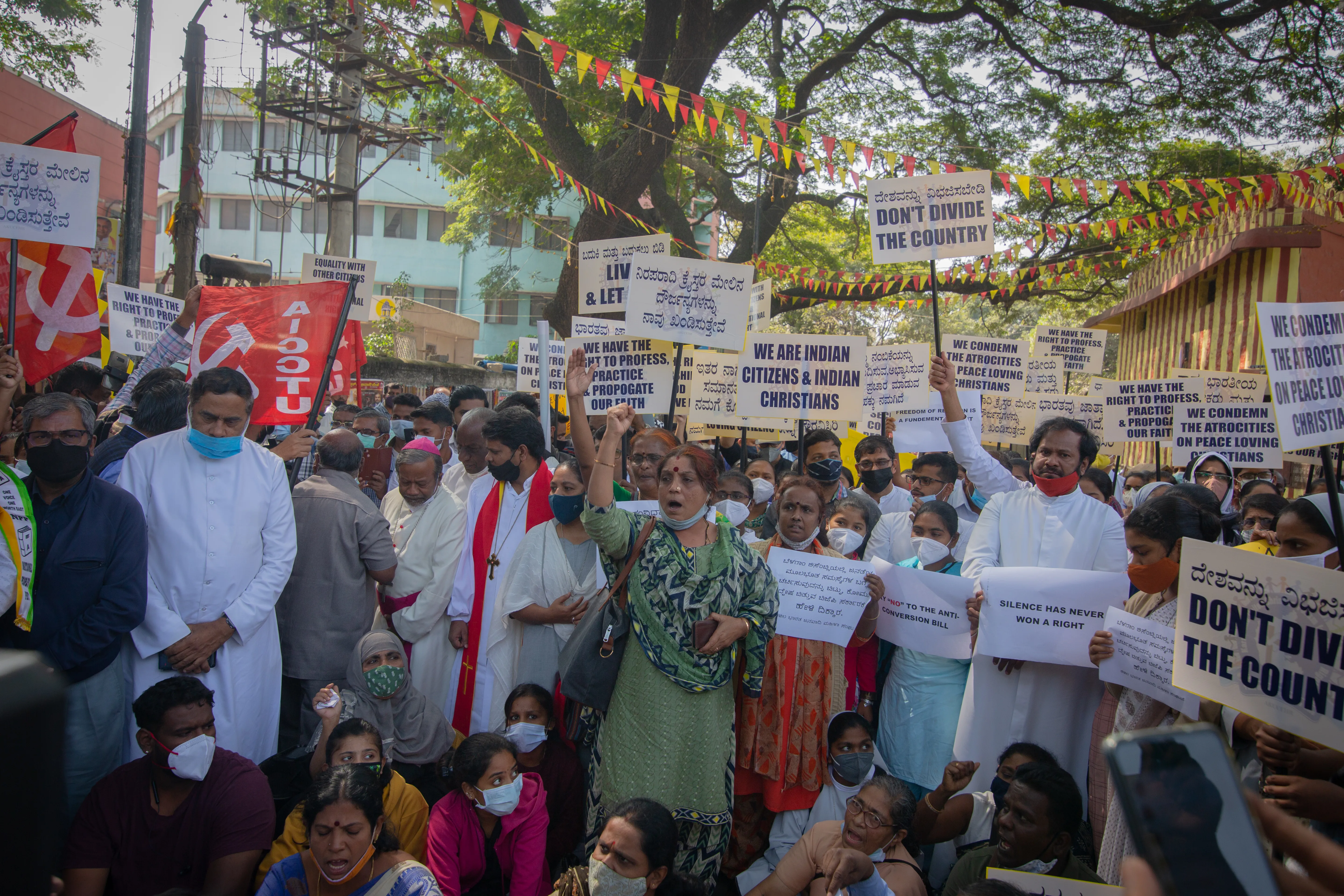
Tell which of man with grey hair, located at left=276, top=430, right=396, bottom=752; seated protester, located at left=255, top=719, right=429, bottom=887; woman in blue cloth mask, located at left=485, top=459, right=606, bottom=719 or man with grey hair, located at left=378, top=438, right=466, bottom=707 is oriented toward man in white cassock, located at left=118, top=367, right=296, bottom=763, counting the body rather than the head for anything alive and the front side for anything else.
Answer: man with grey hair, located at left=378, top=438, right=466, bottom=707

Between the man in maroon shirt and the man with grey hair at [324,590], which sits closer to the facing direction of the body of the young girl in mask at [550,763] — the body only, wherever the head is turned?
the man in maroon shirt

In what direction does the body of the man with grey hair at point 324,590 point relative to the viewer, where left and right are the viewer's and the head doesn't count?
facing away from the viewer and to the right of the viewer

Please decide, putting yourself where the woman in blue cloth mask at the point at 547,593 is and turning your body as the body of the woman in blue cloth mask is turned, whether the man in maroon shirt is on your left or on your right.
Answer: on your right

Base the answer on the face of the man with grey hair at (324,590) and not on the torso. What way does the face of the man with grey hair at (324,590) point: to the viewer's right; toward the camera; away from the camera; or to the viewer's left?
away from the camera

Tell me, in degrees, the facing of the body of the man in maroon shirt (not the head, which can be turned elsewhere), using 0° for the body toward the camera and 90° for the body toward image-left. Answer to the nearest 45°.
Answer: approximately 0°

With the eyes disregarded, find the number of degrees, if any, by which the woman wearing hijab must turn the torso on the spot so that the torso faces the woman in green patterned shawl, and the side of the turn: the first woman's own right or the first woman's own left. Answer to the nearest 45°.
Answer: approximately 45° to the first woman's own left

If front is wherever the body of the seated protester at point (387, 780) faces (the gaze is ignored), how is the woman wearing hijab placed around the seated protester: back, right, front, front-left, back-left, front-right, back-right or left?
back
